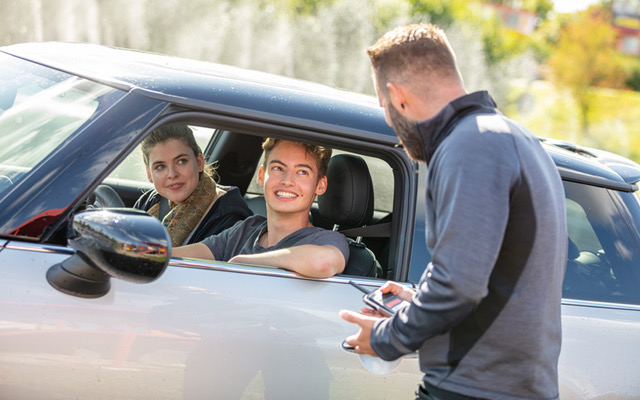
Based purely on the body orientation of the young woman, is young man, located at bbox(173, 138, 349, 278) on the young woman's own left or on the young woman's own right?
on the young woman's own left

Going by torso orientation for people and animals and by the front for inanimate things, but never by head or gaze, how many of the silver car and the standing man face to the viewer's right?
0

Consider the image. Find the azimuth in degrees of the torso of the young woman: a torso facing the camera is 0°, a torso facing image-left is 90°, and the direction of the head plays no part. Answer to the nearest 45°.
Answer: approximately 45°

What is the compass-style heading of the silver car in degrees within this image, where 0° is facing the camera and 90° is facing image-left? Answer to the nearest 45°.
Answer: approximately 45°

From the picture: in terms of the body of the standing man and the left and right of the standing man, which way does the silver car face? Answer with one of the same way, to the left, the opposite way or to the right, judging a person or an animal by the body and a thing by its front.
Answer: to the left

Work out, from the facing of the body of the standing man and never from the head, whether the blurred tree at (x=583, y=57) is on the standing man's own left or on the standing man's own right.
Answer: on the standing man's own right

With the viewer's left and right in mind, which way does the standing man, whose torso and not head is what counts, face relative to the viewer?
facing away from the viewer and to the left of the viewer

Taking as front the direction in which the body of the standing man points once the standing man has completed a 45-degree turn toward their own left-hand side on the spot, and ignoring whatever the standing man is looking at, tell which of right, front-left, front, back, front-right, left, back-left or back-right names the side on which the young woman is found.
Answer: front-right

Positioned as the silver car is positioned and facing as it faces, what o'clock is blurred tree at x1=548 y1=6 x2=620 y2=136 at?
The blurred tree is roughly at 5 o'clock from the silver car.

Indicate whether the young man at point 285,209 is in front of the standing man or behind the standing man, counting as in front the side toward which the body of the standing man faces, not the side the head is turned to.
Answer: in front

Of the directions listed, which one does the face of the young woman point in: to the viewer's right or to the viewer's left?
to the viewer's right
